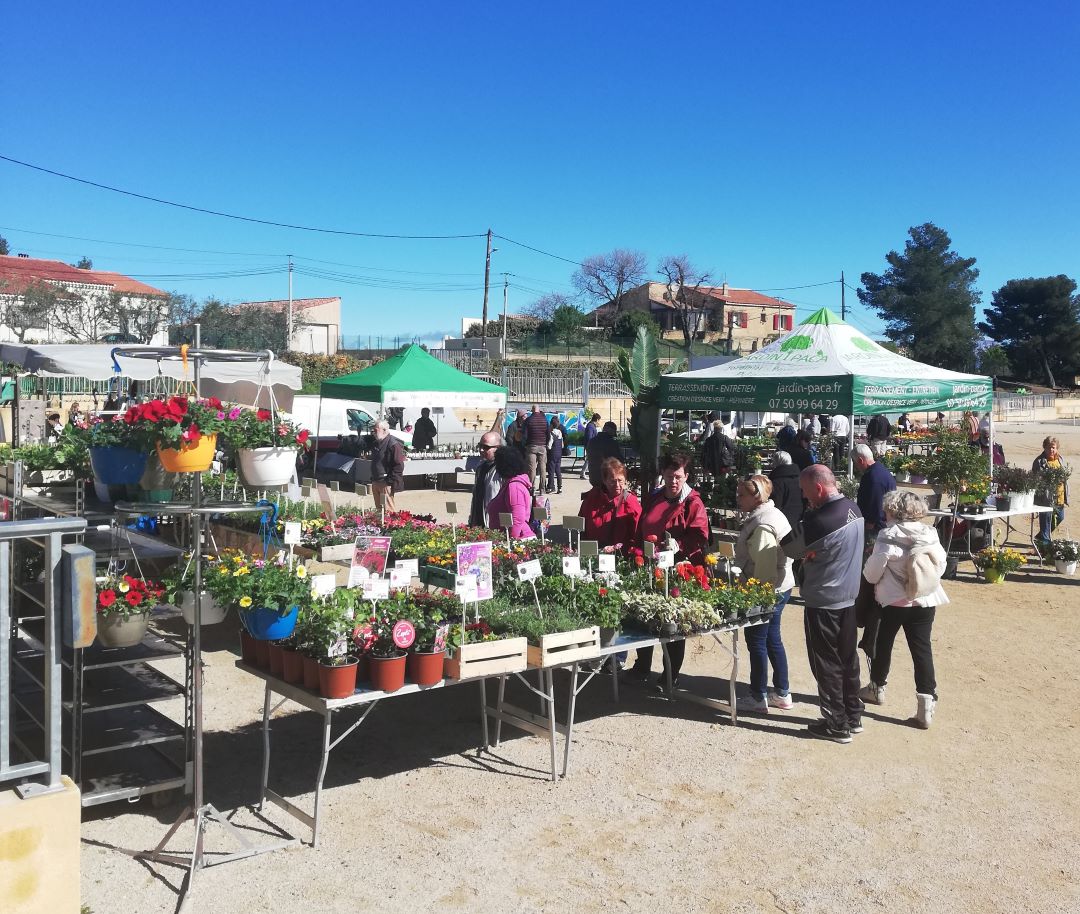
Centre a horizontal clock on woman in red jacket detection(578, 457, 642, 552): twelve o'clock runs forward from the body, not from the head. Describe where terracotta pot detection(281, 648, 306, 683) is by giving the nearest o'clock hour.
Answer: The terracotta pot is roughly at 1 o'clock from the woman in red jacket.

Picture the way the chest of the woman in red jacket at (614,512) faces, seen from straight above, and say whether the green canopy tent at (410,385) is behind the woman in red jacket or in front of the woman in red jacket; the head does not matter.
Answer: behind

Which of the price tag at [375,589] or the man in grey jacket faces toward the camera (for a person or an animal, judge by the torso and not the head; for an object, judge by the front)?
the price tag

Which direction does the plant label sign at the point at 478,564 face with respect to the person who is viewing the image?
facing the viewer

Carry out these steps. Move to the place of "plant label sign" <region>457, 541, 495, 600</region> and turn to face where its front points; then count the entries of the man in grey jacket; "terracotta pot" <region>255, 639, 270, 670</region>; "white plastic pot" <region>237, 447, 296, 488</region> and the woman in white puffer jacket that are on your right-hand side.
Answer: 2

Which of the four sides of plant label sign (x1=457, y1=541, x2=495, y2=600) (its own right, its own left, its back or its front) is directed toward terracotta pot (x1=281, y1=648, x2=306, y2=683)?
right

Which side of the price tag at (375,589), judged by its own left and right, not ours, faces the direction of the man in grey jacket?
left

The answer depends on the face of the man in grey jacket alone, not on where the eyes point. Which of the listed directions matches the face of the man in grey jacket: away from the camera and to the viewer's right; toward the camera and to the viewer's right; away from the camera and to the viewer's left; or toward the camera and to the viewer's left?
away from the camera and to the viewer's left

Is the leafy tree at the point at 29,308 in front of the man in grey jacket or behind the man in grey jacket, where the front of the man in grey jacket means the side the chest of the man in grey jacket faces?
in front

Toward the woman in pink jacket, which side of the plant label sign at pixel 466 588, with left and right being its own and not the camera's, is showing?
back

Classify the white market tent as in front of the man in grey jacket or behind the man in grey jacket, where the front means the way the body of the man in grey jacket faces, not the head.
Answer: in front

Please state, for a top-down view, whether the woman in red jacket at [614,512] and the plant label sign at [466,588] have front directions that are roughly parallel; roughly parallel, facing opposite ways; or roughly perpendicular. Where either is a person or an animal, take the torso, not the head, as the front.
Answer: roughly parallel

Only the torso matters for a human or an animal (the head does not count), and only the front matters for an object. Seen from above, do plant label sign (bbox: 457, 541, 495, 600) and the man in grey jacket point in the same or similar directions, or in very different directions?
very different directions

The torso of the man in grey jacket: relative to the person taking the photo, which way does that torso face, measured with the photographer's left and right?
facing away from the viewer and to the left of the viewer
